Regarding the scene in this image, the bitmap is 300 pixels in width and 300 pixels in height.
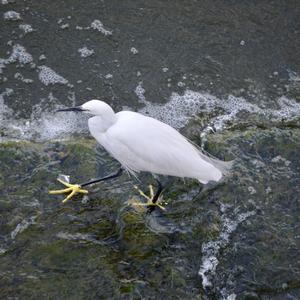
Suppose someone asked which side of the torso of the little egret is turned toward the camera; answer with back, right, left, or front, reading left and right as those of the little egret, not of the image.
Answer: left
